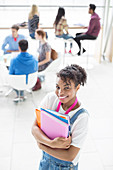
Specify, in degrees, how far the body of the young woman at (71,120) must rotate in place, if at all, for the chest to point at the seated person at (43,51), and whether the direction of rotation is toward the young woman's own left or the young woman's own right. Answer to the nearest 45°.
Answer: approximately 135° to the young woman's own right

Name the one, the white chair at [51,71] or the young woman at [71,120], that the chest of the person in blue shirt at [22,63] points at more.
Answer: the white chair

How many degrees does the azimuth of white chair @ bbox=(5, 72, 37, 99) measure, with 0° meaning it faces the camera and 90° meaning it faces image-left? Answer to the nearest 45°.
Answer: approximately 180°

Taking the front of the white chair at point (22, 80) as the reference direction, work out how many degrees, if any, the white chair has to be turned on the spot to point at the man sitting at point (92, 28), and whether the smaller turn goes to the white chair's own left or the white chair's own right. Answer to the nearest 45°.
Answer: approximately 45° to the white chair's own right

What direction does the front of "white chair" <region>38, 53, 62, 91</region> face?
to the viewer's left

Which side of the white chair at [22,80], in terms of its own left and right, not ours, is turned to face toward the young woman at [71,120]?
back

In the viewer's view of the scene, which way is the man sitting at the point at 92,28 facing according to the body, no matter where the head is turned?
to the viewer's left

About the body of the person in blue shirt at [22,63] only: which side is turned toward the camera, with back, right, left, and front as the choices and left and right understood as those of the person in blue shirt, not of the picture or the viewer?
back

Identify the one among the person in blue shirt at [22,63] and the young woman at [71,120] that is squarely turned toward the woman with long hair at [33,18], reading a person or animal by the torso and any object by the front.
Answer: the person in blue shirt
